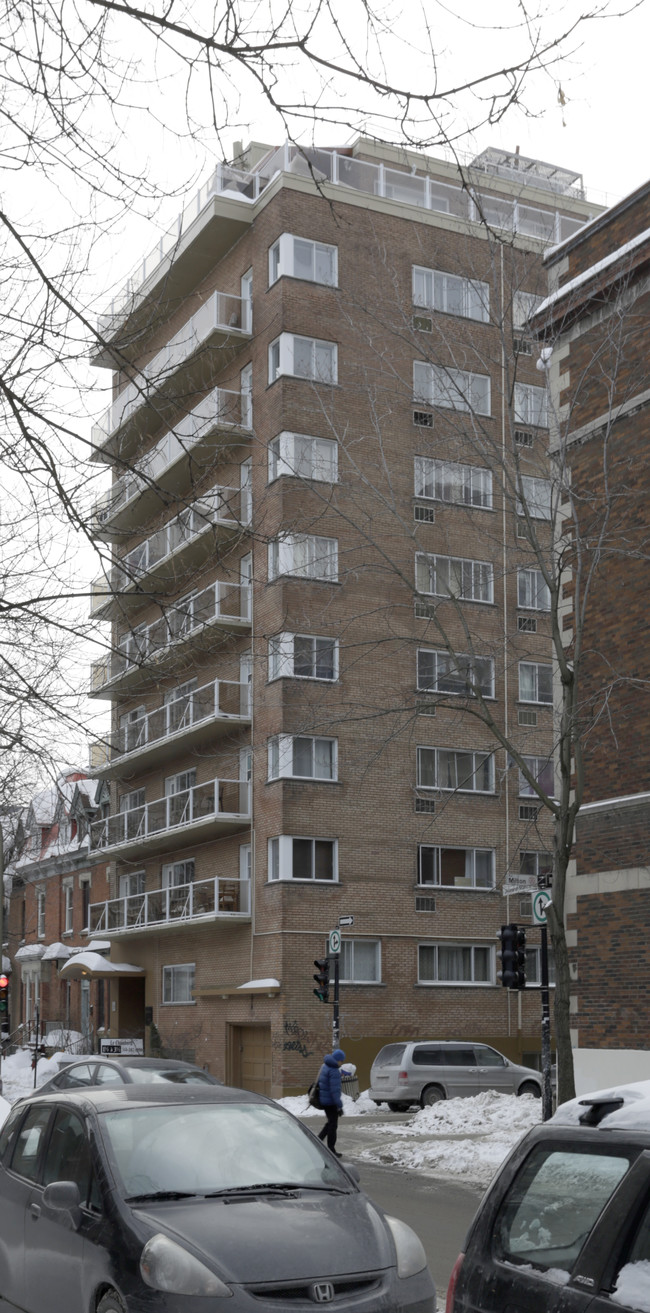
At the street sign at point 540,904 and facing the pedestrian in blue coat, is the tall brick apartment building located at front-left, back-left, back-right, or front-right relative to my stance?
front-right

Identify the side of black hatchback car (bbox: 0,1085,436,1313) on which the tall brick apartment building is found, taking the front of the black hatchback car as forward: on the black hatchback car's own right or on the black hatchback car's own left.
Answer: on the black hatchback car's own left

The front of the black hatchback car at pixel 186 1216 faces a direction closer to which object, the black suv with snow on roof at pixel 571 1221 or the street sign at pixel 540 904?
the black suv with snow on roof

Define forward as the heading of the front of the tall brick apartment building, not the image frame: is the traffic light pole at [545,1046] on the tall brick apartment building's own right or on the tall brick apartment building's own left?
on the tall brick apartment building's own left

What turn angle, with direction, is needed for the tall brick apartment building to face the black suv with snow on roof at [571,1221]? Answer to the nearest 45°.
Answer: approximately 45° to its left

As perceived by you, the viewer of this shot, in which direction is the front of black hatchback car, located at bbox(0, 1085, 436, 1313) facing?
facing the viewer and to the right of the viewer

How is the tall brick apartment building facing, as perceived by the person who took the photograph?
facing the viewer and to the left of the viewer

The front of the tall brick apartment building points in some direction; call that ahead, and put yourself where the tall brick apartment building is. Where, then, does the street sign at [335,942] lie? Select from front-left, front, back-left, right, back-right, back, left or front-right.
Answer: front-left
